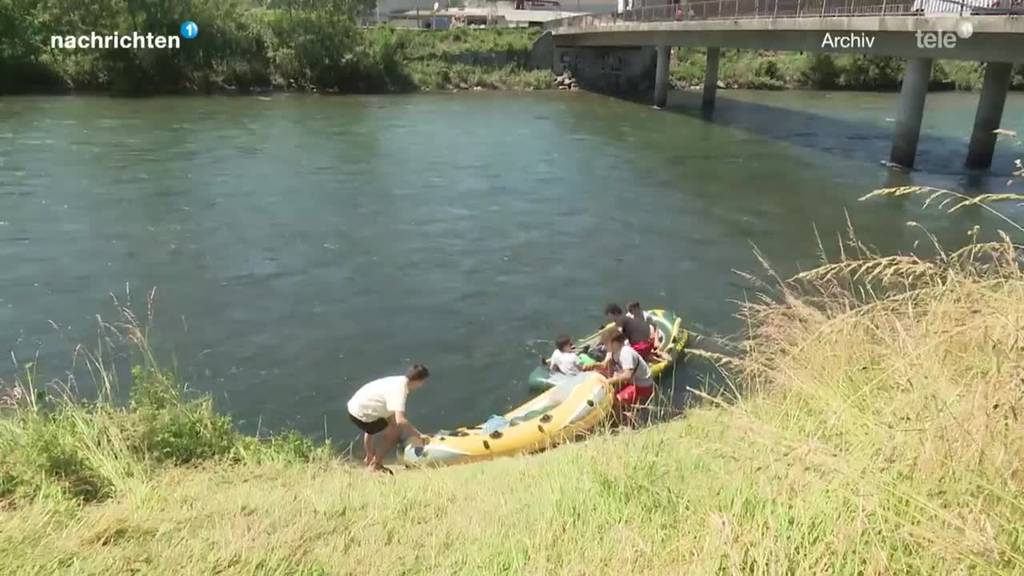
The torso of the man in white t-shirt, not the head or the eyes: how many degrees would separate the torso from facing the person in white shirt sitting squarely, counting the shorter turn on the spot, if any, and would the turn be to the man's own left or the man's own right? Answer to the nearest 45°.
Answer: approximately 45° to the man's own left

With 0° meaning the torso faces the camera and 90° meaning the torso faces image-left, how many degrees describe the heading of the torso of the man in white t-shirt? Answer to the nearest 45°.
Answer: approximately 270°

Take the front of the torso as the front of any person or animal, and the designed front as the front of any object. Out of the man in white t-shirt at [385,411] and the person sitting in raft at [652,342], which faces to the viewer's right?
the man in white t-shirt

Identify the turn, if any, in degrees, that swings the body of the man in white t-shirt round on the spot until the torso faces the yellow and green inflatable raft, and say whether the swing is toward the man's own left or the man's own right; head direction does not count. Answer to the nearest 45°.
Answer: approximately 45° to the man's own left

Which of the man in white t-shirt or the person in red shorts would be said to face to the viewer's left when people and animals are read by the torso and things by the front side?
the person in red shorts

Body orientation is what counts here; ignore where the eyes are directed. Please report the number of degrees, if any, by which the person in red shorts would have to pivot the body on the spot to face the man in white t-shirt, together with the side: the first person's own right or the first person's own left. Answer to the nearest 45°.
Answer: approximately 45° to the first person's own left

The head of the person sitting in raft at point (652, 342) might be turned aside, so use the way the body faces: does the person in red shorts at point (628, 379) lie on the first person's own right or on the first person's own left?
on the first person's own left

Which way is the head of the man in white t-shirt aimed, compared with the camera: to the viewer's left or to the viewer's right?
to the viewer's right

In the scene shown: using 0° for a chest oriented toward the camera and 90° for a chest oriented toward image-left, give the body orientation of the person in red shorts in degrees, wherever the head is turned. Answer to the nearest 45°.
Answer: approximately 90°
